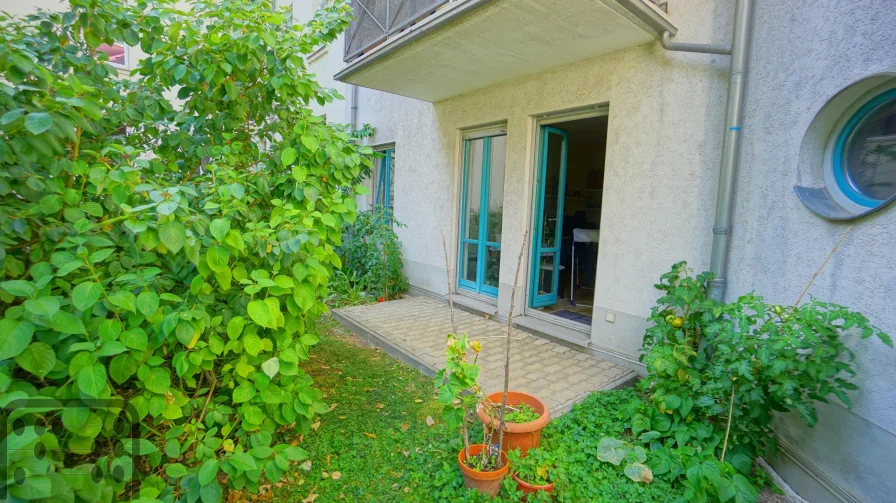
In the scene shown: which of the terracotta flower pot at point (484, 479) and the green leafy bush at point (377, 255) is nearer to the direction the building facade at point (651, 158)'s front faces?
the terracotta flower pot

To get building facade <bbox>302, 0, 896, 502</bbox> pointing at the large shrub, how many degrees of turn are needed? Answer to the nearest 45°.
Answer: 0° — it already faces it

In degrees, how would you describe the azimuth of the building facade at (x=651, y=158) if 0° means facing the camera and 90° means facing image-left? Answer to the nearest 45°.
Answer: approximately 45°

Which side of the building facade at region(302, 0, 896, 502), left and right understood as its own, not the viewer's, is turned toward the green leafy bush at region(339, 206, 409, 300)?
right
